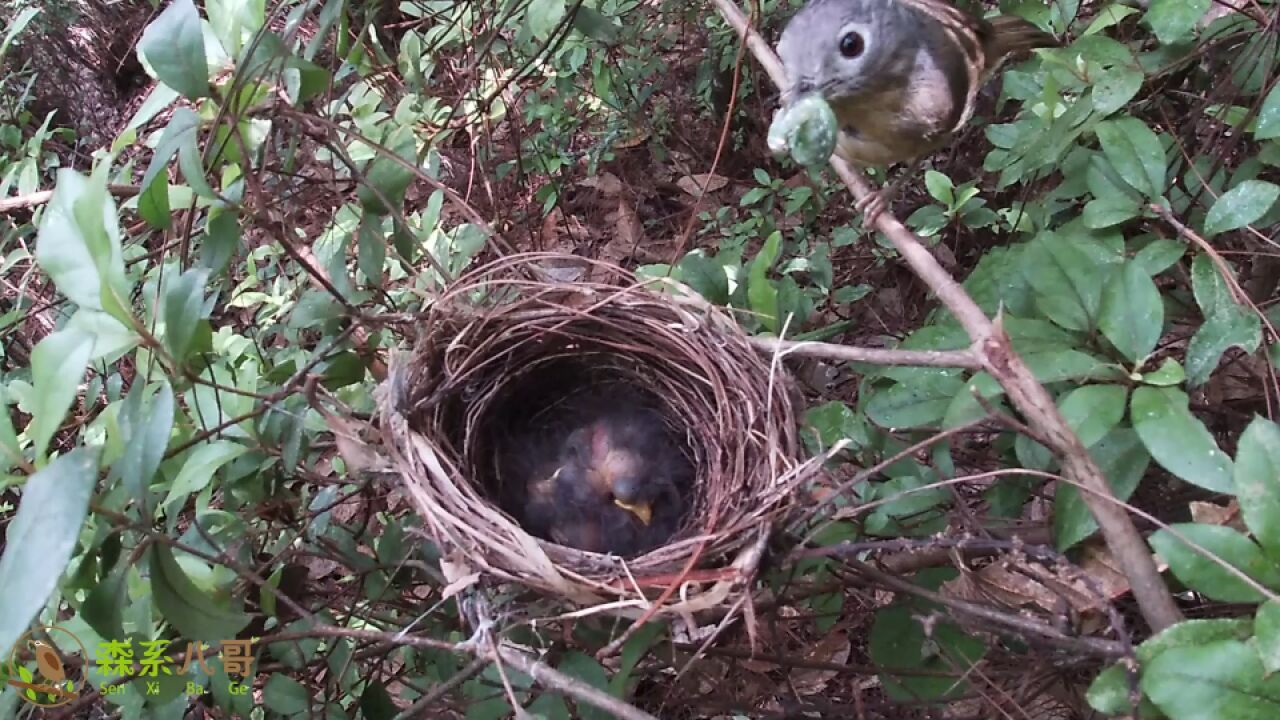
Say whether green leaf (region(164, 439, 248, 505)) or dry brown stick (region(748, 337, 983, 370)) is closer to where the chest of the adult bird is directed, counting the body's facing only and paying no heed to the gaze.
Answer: the green leaf

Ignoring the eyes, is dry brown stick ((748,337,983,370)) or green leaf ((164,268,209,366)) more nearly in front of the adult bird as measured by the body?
the green leaf

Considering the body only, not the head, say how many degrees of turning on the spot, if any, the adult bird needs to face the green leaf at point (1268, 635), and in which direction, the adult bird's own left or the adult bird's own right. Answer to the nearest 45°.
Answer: approximately 45° to the adult bird's own left

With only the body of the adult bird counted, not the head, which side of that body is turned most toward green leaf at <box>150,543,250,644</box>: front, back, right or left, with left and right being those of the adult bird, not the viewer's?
front

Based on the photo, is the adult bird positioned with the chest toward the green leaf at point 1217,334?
no

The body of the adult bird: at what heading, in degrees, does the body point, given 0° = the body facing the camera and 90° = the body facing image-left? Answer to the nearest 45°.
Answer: approximately 45°

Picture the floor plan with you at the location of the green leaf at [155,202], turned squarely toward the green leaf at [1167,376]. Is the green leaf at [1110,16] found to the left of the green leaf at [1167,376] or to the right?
left

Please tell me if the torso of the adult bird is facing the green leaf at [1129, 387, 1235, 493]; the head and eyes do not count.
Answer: no

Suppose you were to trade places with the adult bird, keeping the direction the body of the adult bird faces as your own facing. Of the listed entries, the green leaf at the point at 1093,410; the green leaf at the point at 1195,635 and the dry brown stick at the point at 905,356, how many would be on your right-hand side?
0

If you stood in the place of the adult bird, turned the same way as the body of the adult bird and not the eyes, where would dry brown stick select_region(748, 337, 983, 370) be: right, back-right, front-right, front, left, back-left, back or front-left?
front-left

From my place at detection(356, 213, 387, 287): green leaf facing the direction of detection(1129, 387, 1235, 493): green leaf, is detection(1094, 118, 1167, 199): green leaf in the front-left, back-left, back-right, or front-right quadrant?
front-left

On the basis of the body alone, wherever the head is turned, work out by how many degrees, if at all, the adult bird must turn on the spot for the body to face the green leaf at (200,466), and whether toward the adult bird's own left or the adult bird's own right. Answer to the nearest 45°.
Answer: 0° — it already faces it

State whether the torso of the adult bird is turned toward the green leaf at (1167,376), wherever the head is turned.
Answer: no
